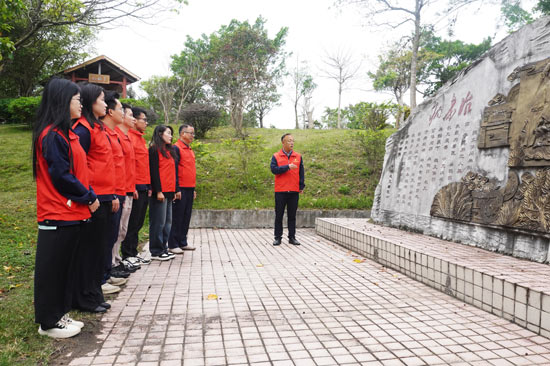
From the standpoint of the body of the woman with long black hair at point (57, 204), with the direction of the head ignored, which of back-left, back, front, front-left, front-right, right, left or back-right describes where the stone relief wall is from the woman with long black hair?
front

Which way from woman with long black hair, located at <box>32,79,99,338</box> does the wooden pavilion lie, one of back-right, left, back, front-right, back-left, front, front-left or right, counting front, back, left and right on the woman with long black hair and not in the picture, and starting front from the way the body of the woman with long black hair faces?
left

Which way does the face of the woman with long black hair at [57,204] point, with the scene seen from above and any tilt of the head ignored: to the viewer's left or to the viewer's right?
to the viewer's right

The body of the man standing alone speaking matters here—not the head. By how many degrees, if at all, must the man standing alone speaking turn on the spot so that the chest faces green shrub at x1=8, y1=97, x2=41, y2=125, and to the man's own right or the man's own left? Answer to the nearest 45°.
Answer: approximately 135° to the man's own right

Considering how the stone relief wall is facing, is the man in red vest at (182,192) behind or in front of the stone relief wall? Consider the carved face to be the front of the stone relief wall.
in front

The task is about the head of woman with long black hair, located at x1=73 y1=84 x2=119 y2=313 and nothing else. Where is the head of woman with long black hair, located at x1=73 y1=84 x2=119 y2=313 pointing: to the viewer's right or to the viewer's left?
to the viewer's right

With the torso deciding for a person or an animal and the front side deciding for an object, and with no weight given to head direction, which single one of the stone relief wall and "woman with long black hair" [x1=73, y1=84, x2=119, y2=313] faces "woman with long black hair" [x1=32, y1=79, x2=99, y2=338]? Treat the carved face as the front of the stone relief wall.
the stone relief wall

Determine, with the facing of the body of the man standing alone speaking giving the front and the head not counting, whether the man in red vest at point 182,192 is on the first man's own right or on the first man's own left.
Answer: on the first man's own right

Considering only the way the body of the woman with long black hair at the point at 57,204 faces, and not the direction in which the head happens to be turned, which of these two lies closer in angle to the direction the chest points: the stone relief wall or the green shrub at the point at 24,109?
the stone relief wall

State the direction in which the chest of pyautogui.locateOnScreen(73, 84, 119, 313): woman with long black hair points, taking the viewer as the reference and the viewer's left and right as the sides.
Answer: facing to the right of the viewer

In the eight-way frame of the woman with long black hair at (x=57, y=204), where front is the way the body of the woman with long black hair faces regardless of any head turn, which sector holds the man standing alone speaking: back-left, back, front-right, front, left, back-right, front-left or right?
front-left

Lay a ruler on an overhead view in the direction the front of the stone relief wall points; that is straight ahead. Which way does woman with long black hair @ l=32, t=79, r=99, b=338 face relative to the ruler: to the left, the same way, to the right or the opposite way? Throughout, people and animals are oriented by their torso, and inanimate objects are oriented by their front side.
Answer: the opposite way

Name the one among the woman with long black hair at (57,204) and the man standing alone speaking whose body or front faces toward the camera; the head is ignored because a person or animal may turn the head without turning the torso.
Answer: the man standing alone speaking

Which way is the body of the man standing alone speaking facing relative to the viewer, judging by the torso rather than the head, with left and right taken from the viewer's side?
facing the viewer

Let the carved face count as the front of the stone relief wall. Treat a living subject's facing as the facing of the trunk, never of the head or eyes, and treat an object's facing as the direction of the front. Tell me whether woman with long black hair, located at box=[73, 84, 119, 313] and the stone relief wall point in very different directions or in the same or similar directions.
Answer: very different directions

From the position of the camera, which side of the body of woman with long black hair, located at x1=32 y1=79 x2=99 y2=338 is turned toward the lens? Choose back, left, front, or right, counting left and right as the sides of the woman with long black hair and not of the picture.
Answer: right

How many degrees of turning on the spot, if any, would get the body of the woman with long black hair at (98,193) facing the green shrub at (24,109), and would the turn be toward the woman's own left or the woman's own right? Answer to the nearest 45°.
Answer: approximately 90° to the woman's own left
